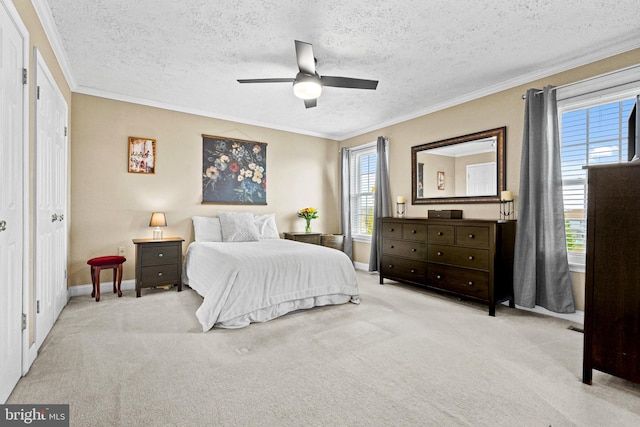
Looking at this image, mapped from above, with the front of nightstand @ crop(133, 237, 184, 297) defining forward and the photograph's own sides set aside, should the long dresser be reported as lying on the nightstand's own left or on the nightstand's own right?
on the nightstand's own left

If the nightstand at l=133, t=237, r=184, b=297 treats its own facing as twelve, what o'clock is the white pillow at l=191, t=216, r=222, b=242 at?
The white pillow is roughly at 8 o'clock from the nightstand.

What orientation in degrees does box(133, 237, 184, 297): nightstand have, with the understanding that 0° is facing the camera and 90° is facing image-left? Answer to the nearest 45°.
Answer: approximately 0°

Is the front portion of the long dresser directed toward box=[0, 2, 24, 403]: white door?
yes

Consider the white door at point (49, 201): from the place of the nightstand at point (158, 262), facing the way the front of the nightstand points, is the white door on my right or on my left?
on my right
